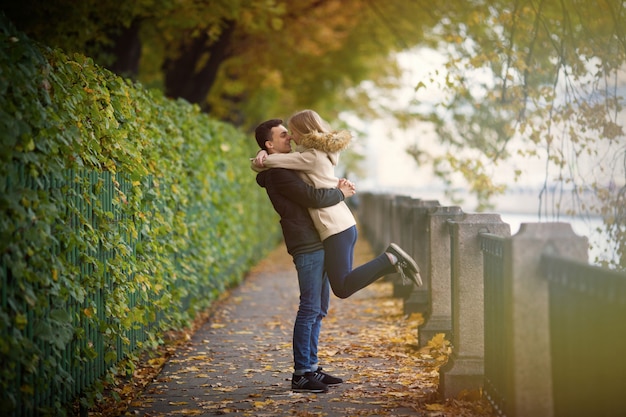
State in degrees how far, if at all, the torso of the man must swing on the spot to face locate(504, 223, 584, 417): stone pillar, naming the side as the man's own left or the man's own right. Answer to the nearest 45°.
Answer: approximately 45° to the man's own right

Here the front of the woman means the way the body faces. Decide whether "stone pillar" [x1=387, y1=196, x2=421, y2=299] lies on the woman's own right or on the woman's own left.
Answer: on the woman's own right

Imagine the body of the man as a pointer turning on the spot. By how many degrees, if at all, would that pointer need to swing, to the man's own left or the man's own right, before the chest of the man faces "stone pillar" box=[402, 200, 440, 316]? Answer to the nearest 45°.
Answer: approximately 90° to the man's own left

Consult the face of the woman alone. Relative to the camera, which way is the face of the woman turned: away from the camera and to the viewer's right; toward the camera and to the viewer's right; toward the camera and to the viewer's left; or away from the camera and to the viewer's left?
away from the camera and to the viewer's left

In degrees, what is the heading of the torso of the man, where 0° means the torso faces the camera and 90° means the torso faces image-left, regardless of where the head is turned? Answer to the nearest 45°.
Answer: approximately 270°

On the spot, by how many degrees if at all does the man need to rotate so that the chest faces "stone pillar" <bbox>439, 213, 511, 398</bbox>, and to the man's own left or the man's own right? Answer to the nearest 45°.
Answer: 0° — they already face it

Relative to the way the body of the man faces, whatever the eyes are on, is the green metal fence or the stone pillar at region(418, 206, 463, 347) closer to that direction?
the stone pillar

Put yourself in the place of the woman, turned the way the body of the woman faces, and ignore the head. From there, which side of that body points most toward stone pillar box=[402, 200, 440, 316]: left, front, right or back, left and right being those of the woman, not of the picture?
right

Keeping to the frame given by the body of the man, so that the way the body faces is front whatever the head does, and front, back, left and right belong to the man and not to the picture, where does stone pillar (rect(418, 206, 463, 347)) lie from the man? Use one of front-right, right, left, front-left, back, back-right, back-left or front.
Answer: front-left

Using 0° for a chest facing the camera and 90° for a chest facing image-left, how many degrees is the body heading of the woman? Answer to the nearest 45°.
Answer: approximately 90°
